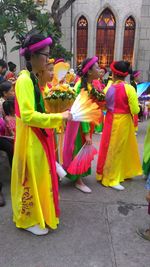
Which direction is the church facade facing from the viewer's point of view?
toward the camera
